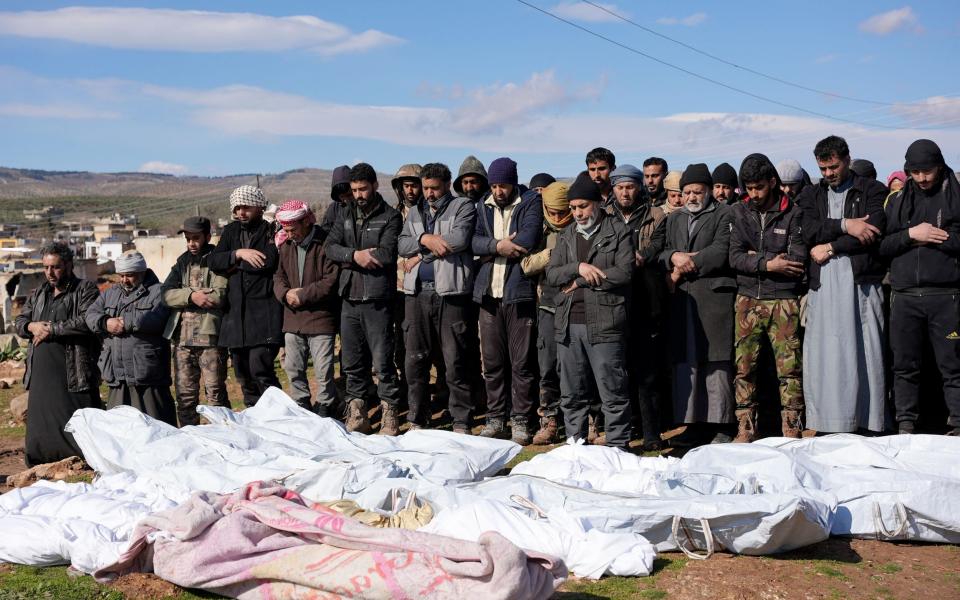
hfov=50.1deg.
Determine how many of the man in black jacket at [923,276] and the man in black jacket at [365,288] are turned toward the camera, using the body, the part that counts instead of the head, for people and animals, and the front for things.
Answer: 2

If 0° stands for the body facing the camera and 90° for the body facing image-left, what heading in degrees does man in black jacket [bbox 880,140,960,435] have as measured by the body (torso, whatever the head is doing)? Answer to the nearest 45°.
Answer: approximately 0°

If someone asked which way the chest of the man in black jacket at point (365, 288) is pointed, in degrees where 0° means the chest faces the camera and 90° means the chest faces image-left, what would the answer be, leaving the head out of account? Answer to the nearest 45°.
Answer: approximately 0°

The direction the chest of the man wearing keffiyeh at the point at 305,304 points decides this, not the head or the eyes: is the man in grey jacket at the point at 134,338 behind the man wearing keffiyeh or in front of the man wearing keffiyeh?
in front

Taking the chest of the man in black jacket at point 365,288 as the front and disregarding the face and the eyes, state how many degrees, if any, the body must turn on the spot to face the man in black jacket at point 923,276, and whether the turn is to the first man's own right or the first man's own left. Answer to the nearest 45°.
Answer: approximately 45° to the first man's own left

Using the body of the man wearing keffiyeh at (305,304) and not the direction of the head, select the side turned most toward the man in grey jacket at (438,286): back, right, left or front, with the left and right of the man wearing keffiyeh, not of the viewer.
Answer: left

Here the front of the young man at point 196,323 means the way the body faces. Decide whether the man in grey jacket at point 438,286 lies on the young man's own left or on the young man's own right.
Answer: on the young man's own left

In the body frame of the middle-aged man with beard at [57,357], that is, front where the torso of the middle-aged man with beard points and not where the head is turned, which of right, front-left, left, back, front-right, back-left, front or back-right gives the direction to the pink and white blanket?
front-left

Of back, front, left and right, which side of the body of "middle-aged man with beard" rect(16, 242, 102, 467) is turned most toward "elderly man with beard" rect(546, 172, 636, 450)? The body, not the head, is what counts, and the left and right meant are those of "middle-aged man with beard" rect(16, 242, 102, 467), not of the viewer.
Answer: left

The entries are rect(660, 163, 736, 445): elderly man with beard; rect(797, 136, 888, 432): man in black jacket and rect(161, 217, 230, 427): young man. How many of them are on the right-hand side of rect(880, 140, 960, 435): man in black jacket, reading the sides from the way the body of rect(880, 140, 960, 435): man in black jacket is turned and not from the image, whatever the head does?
3
